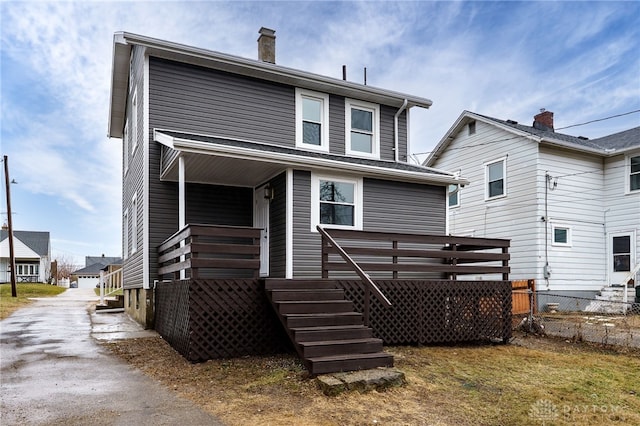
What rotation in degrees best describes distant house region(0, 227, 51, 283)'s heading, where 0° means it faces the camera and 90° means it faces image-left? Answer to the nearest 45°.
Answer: approximately 0°

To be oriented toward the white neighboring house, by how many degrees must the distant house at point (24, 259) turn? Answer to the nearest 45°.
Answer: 0° — it already faces it

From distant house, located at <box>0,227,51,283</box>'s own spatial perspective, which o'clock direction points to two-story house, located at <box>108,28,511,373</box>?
The two-story house is roughly at 12 o'clock from the distant house.
